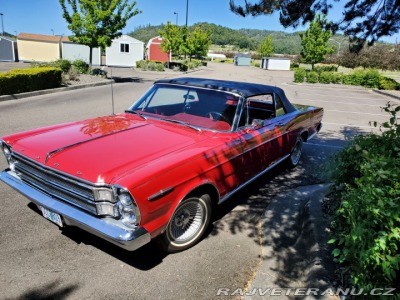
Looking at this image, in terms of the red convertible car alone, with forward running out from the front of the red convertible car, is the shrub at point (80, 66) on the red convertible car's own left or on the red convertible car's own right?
on the red convertible car's own right

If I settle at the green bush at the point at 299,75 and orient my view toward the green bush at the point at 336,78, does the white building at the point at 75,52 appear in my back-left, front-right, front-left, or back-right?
back-left

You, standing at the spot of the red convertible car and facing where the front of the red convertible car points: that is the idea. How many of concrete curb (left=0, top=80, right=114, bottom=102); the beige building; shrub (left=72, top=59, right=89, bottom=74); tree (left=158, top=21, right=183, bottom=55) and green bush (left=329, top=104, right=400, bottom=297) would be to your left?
1

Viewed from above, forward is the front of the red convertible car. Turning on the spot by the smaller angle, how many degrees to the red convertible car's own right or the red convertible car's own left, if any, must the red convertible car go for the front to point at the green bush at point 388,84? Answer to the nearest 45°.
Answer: approximately 180°

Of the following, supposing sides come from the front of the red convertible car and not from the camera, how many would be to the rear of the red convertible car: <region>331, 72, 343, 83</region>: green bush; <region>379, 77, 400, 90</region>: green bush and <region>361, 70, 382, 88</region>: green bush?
3

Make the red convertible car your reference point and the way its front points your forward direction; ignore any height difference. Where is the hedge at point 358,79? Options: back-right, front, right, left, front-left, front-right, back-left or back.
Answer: back

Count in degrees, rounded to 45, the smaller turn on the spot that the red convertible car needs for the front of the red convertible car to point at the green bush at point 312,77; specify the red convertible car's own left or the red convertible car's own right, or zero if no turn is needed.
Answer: approximately 180°

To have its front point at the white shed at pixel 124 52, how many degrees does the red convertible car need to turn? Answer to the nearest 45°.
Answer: approximately 135° to its right

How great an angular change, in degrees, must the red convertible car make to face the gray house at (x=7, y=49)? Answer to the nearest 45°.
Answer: approximately 90° to its right

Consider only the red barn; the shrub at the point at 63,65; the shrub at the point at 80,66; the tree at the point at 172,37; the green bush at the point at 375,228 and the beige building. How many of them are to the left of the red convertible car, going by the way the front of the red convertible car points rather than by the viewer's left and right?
1

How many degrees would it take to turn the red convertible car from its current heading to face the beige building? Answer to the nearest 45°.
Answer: approximately 135° to its right

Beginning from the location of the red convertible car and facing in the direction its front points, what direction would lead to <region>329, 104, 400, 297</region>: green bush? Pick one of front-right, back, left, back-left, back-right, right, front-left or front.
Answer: left

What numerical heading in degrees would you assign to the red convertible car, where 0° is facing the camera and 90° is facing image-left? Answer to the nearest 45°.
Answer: approximately 45°

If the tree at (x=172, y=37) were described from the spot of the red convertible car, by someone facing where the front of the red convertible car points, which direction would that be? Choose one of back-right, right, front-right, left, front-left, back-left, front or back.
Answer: back-right

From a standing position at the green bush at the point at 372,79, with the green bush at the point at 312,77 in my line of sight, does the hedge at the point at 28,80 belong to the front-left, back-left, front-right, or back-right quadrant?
front-left

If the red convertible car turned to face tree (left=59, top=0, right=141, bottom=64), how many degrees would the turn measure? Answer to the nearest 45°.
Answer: approximately 135° to its right

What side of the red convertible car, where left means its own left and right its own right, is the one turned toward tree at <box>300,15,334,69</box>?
back

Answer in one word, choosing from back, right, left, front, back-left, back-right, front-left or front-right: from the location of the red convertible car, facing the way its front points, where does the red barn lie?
back-right

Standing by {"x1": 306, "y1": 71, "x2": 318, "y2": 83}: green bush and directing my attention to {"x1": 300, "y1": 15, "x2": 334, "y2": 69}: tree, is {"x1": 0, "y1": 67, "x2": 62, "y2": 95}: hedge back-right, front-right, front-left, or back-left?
back-left
